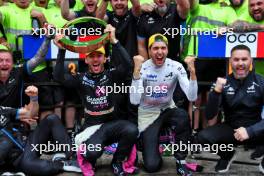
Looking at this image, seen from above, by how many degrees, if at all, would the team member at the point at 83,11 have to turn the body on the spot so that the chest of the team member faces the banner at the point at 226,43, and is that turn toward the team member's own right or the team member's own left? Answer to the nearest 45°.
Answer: approximately 90° to the team member's own left

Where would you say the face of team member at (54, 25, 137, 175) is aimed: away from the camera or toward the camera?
toward the camera

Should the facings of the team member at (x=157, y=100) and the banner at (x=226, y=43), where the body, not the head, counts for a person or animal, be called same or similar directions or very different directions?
same or similar directions

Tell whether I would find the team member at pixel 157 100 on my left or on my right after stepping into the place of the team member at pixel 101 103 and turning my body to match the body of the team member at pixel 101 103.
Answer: on my left

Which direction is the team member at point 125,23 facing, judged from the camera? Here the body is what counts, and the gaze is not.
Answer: toward the camera

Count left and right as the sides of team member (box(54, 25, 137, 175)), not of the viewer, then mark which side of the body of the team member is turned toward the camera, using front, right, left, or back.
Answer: front

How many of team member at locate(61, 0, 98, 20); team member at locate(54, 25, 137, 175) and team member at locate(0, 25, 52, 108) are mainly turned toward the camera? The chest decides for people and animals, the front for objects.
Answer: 3

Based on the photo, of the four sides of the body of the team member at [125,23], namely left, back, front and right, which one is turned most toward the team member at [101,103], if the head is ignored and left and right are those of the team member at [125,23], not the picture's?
front

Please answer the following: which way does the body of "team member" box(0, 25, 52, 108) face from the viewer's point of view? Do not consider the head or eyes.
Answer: toward the camera

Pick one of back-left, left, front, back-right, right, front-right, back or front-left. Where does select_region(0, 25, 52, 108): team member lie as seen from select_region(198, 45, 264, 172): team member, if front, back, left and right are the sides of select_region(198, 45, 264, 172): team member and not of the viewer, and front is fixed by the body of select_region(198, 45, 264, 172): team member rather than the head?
right

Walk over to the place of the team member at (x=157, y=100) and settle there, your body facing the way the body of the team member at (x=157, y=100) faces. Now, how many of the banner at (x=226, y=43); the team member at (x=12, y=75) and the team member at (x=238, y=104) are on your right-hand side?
1
